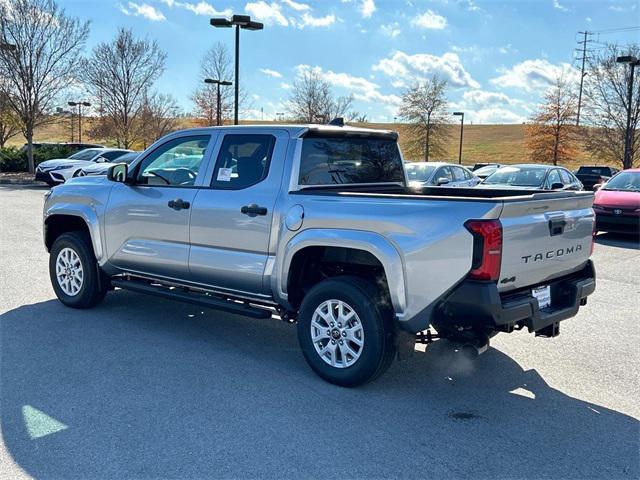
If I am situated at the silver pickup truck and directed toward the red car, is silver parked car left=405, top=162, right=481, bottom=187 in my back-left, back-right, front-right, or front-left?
front-left

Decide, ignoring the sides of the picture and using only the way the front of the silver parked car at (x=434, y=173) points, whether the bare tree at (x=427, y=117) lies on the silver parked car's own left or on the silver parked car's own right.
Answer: on the silver parked car's own right

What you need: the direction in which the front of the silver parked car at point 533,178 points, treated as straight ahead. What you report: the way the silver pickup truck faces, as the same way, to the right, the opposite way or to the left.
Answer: to the right

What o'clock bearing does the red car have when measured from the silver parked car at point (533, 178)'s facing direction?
The red car is roughly at 9 o'clock from the silver parked car.

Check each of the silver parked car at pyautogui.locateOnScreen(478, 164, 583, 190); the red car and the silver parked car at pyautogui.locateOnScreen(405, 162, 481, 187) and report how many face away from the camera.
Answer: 0

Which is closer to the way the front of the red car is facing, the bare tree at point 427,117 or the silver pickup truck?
the silver pickup truck

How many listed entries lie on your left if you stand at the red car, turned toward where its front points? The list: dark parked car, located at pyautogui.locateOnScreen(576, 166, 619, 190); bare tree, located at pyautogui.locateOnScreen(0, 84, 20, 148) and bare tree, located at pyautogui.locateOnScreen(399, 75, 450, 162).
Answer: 0

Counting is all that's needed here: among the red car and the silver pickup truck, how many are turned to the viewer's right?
0

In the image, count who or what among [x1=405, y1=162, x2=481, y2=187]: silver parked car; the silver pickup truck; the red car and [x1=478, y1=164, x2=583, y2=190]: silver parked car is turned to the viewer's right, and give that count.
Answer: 0

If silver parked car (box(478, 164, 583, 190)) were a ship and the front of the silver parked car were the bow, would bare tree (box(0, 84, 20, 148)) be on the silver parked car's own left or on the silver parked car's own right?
on the silver parked car's own right

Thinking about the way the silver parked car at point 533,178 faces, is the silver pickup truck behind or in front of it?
in front

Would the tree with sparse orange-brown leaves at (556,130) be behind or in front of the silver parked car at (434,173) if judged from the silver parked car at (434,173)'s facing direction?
behind

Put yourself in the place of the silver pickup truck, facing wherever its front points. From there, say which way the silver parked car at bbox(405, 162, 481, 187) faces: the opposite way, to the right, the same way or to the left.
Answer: to the left

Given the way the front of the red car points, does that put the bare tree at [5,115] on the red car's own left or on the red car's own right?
on the red car's own right

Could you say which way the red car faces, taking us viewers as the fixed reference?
facing the viewer and to the left of the viewer

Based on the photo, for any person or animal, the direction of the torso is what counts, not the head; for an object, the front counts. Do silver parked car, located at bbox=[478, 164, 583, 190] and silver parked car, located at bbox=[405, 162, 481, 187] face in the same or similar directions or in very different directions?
same or similar directions

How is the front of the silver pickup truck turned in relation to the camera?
facing away from the viewer and to the left of the viewer

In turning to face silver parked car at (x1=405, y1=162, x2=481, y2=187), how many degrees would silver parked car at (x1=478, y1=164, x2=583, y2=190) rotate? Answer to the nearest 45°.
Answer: approximately 45° to its right

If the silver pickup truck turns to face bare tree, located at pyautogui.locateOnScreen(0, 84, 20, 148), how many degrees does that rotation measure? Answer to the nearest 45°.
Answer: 0° — it already faces it
